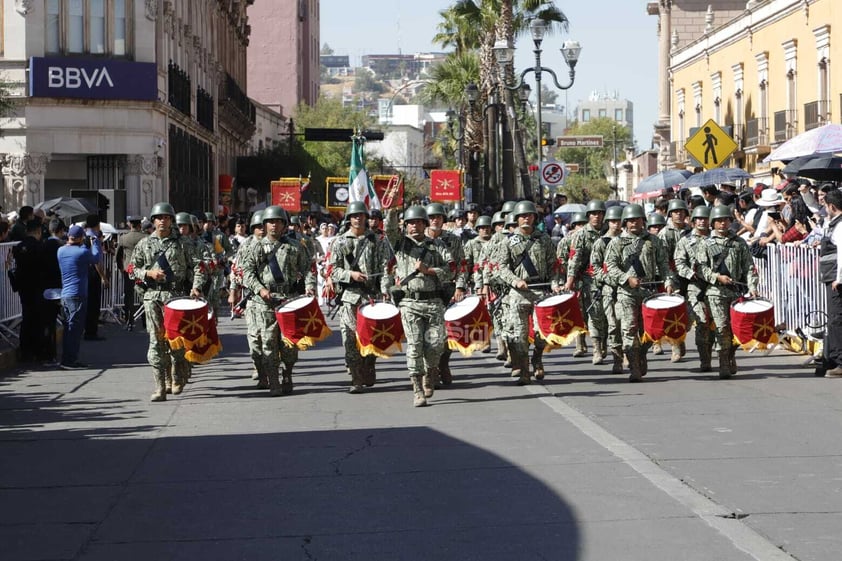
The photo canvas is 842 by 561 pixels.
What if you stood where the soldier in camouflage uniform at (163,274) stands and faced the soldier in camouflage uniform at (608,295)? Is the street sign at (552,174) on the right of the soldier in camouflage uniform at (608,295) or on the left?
left

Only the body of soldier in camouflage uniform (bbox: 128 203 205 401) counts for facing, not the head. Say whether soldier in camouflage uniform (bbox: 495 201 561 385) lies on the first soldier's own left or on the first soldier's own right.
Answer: on the first soldier's own left

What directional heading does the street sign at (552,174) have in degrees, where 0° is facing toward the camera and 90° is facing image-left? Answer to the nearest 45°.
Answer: approximately 0°

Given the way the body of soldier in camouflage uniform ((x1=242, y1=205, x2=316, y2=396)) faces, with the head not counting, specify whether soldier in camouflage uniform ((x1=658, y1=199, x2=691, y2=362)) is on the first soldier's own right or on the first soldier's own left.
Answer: on the first soldier's own left

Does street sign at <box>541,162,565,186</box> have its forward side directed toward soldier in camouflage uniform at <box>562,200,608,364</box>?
yes

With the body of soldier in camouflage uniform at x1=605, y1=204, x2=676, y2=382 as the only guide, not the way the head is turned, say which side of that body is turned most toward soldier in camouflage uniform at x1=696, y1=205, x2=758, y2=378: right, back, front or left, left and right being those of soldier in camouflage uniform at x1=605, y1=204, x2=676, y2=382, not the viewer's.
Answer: left

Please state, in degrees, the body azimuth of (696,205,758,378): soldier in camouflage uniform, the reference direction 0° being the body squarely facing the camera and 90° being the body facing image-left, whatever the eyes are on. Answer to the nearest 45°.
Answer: approximately 0°
